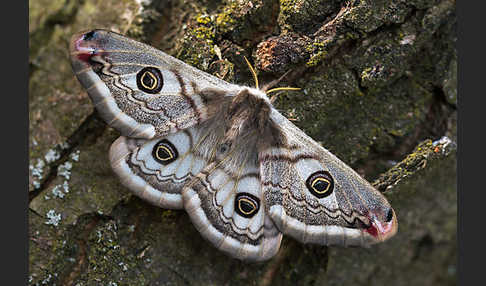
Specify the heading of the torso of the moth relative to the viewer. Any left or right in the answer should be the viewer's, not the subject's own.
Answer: facing away from the viewer and to the right of the viewer
